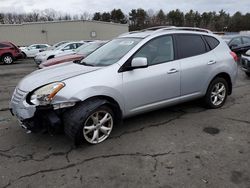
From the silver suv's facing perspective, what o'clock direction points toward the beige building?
The beige building is roughly at 4 o'clock from the silver suv.

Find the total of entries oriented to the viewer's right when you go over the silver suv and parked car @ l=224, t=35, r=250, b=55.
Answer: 0

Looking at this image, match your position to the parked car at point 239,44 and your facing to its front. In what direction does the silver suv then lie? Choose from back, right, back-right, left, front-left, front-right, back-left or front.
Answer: front-left

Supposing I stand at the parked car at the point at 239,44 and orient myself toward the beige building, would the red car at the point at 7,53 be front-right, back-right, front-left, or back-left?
front-left

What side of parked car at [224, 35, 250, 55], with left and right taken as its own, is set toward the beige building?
right

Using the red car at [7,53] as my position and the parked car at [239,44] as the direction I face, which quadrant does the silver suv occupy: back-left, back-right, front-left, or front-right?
front-right

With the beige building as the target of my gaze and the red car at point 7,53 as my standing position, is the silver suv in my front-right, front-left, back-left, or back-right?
back-right

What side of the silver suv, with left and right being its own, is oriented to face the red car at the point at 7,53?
right

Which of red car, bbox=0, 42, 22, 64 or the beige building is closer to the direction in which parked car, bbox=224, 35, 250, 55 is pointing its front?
the red car

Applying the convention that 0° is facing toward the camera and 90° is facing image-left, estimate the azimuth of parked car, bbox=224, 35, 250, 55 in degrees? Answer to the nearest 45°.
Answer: approximately 45°

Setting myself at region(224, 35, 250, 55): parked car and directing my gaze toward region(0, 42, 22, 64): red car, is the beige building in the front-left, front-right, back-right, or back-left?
front-right

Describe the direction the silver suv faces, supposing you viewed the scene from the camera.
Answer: facing the viewer and to the left of the viewer

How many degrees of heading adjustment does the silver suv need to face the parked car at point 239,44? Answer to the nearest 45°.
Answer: approximately 180°
